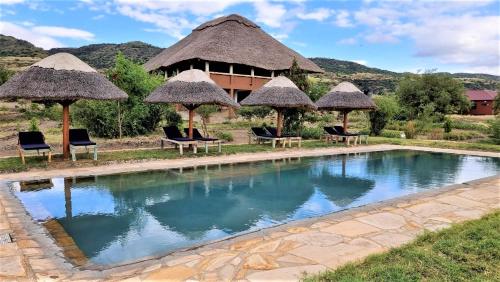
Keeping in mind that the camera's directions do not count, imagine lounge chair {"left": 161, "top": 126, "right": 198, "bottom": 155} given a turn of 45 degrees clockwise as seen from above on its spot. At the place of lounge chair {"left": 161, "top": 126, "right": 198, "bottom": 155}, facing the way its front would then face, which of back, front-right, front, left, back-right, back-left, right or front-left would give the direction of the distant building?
back-left

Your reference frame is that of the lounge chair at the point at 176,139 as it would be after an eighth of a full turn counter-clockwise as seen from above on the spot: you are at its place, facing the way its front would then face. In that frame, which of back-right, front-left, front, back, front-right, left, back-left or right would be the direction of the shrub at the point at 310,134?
front-left

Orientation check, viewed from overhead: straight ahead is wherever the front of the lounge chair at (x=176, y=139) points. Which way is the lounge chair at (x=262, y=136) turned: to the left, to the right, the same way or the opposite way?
the same way

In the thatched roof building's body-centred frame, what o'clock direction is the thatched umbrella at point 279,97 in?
The thatched umbrella is roughly at 12 o'clock from the thatched roof building.

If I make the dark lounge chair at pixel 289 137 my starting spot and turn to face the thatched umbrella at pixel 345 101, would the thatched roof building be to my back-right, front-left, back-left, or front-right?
front-left

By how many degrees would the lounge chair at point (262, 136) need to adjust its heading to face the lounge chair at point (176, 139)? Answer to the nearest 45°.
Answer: approximately 90° to its right

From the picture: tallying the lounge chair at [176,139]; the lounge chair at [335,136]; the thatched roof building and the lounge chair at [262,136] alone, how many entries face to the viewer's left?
0

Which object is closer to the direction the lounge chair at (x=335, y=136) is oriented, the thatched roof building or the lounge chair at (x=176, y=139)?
the lounge chair

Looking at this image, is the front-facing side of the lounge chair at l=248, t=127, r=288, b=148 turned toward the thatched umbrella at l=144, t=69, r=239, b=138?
no

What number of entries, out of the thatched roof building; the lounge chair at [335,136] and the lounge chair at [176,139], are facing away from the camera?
0

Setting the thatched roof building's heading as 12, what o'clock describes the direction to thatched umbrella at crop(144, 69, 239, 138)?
The thatched umbrella is roughly at 12 o'clock from the thatched roof building.

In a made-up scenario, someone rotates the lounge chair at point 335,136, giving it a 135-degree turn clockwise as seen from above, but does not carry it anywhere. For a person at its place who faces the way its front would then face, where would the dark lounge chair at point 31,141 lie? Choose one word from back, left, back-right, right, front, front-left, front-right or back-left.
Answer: front-left

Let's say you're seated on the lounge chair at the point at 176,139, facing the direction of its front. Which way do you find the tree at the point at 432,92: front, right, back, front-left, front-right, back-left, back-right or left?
left

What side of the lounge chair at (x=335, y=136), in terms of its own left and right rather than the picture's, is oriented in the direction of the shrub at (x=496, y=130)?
left

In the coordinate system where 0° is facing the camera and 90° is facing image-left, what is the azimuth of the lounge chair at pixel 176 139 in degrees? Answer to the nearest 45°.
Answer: approximately 315°

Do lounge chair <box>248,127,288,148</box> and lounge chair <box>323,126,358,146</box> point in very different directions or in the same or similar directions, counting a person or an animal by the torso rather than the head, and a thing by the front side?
same or similar directions

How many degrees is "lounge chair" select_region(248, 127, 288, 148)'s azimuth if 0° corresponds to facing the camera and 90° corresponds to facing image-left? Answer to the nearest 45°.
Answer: approximately 315°

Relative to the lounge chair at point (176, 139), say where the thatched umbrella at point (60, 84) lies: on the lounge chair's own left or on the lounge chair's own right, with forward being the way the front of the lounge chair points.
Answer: on the lounge chair's own right

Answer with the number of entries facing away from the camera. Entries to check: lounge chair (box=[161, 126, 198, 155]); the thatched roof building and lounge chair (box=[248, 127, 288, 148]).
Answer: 0

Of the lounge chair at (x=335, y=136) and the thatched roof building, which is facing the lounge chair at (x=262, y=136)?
the thatched roof building

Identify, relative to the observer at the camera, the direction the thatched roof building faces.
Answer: facing the viewer

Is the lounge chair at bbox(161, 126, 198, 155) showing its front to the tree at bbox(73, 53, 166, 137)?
no

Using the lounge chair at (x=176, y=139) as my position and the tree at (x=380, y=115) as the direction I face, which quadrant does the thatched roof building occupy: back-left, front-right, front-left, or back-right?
front-left
